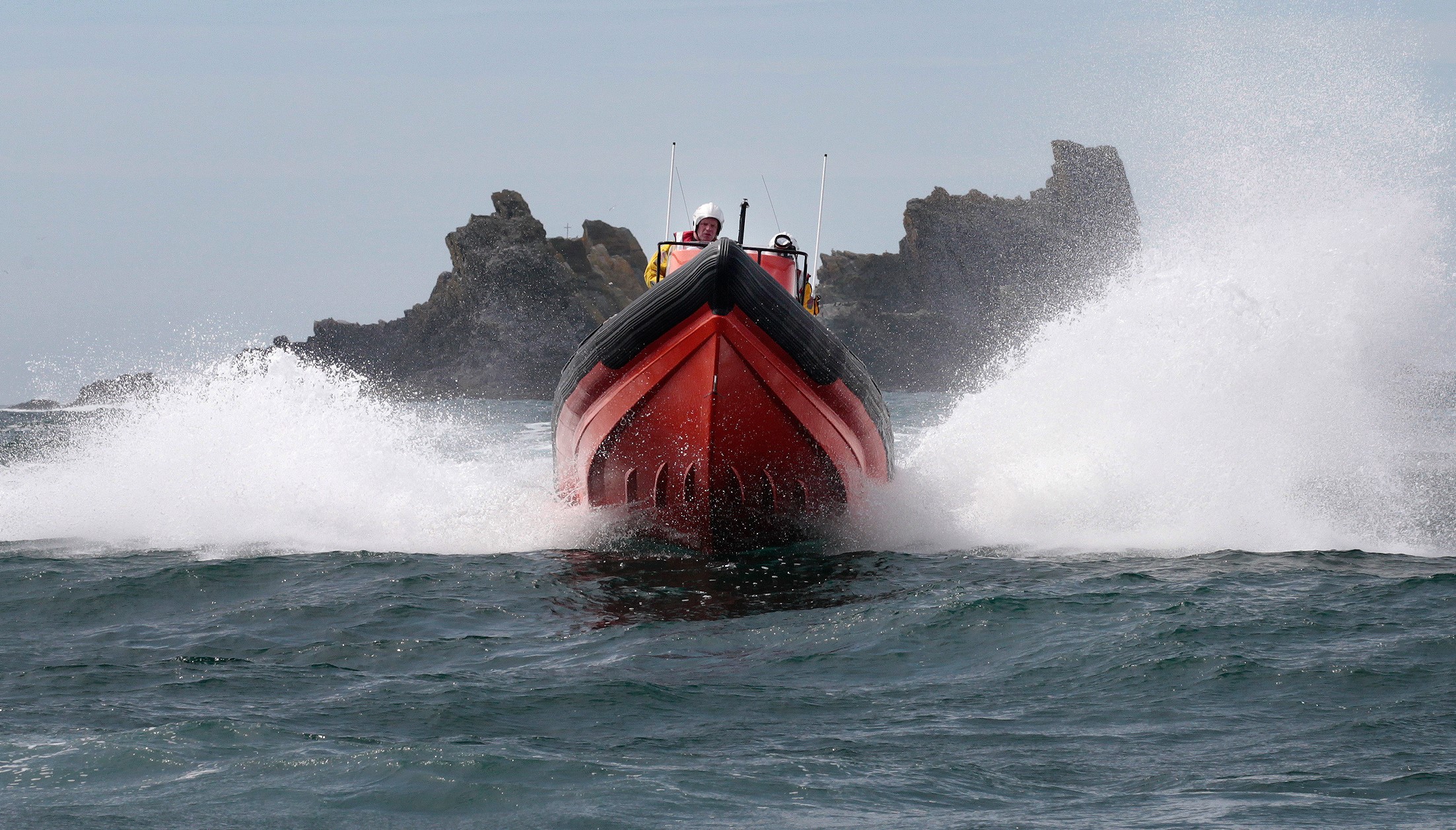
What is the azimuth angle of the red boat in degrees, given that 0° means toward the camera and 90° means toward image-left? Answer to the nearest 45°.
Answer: approximately 0°
